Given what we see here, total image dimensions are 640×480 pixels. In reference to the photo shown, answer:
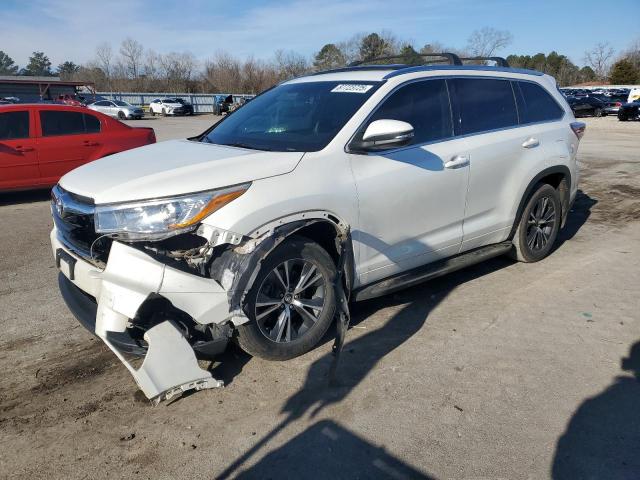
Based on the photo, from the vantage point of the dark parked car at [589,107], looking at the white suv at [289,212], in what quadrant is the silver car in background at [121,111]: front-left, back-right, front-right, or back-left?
front-right

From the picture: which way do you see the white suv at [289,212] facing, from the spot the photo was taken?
facing the viewer and to the left of the viewer

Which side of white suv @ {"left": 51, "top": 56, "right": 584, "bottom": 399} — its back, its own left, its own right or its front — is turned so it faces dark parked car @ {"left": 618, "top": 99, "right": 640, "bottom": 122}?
back

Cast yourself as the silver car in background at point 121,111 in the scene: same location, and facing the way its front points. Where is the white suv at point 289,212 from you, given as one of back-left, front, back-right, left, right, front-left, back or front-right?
front-right

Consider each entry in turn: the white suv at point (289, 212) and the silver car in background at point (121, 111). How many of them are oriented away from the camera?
0

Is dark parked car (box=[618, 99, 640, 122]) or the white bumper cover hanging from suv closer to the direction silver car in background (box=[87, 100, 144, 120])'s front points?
the dark parked car

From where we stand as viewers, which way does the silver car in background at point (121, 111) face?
facing the viewer and to the right of the viewer

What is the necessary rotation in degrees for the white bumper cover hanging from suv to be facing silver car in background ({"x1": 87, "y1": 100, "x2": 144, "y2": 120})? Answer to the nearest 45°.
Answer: approximately 135° to its right

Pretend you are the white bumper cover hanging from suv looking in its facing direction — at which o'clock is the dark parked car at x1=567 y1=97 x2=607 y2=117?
The dark parked car is roughly at 6 o'clock from the white bumper cover hanging from suv.

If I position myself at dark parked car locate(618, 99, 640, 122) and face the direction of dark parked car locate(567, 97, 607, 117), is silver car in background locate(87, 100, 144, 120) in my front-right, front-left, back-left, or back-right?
front-left

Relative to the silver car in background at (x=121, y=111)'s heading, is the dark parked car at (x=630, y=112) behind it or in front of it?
in front

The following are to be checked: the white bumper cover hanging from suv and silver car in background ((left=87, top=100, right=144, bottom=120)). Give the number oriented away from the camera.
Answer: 0

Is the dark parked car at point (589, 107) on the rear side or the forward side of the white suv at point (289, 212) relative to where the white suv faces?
on the rear side

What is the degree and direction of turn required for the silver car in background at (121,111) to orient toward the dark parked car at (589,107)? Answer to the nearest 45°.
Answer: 0° — it already faces it
